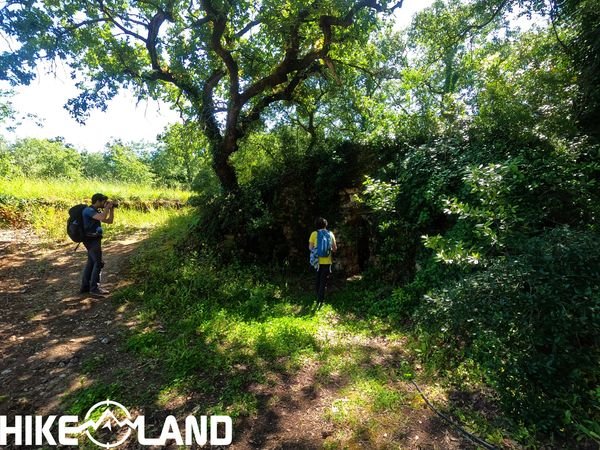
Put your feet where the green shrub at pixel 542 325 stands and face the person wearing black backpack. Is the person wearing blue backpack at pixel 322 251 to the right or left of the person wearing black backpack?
right

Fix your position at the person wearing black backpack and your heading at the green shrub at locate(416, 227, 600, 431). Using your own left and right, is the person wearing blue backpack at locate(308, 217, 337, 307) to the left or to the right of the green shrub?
left

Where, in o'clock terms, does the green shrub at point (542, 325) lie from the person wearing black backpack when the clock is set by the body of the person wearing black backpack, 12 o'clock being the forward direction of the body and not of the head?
The green shrub is roughly at 2 o'clock from the person wearing black backpack.

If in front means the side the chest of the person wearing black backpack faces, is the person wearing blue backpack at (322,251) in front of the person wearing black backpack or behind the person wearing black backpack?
in front

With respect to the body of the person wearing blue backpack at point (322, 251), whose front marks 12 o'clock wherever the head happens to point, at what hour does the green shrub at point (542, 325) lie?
The green shrub is roughly at 5 o'clock from the person wearing blue backpack.

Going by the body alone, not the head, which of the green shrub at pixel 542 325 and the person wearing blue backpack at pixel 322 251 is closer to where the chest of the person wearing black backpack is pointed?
the person wearing blue backpack

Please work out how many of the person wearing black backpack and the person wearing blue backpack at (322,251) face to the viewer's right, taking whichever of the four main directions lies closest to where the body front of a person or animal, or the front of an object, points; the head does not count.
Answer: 1

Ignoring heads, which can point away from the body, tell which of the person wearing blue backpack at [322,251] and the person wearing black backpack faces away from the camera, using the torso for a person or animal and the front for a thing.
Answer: the person wearing blue backpack

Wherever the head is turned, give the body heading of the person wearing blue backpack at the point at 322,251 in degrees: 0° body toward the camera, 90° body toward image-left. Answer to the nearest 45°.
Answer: approximately 180°

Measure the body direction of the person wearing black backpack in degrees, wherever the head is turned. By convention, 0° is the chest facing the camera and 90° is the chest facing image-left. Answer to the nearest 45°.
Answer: approximately 270°
